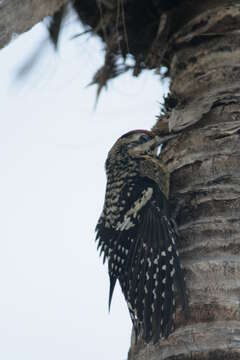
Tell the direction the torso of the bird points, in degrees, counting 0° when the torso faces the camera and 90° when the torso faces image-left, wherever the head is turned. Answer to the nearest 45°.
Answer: approximately 270°
